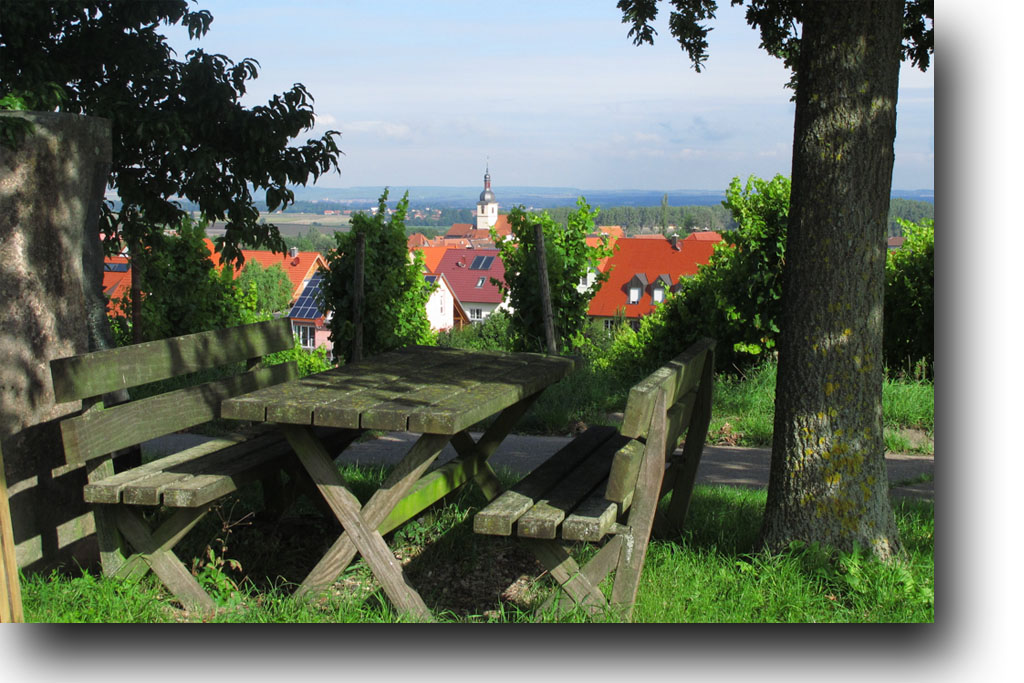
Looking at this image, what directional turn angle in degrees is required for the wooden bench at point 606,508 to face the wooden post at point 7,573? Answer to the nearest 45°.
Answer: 0° — it already faces it

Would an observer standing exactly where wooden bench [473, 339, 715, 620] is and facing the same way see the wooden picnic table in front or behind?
in front

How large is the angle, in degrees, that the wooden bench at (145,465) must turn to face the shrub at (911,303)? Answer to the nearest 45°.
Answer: approximately 90° to its left

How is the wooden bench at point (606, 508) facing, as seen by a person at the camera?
facing to the left of the viewer

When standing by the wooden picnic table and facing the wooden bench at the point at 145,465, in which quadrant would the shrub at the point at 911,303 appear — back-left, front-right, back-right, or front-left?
back-right

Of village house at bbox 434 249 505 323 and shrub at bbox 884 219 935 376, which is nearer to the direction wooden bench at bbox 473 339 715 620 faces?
the village house

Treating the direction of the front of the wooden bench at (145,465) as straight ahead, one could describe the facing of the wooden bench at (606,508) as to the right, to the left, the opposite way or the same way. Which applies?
the opposite way

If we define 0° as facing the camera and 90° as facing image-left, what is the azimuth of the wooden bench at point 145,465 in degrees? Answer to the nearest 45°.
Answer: approximately 315°

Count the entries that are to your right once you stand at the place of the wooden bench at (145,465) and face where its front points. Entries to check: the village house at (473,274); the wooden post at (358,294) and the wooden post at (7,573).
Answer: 1

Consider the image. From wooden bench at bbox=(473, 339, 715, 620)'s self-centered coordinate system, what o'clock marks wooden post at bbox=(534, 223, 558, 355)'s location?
The wooden post is roughly at 3 o'clock from the wooden bench.

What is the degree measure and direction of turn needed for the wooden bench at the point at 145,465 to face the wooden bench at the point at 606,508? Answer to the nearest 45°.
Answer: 0° — it already faces it

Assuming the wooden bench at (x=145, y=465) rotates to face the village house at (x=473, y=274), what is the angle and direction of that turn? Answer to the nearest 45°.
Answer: approximately 135° to its left

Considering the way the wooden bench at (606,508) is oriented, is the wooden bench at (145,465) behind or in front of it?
in front
